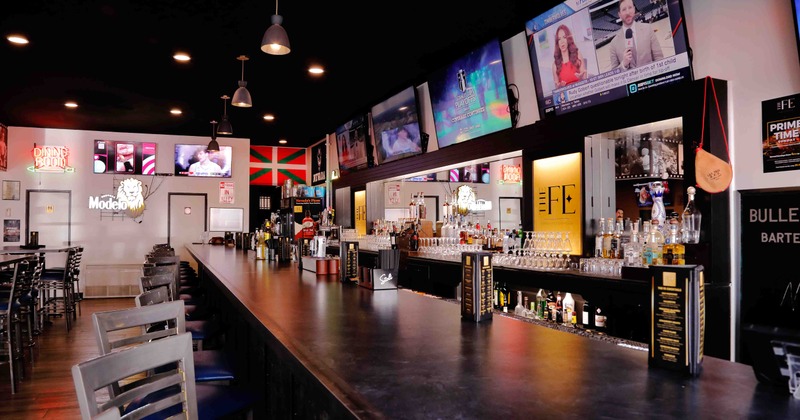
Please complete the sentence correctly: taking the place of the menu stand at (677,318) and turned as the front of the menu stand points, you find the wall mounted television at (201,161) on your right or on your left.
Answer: on your right

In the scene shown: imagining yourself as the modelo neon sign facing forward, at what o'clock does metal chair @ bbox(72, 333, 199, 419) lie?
The metal chair is roughly at 12 o'clock from the modelo neon sign.

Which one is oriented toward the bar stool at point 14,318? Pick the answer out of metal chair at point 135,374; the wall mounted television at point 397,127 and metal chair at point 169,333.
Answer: the wall mounted television

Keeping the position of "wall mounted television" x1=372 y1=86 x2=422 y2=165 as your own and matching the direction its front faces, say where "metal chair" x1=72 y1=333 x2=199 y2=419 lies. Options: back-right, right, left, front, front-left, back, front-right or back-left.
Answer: front-left

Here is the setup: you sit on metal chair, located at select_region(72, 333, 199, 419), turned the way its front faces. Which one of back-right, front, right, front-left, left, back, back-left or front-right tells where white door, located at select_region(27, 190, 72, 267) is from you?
back-left

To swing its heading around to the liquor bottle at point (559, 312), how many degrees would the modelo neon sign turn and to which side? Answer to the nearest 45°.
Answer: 0° — it already faces it

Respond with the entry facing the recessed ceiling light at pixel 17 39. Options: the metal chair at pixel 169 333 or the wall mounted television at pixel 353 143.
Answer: the wall mounted television

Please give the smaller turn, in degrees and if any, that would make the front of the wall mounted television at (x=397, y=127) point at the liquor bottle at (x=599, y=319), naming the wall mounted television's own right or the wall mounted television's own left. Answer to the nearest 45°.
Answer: approximately 45° to the wall mounted television's own left

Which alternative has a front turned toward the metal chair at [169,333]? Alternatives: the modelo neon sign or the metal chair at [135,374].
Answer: the modelo neon sign

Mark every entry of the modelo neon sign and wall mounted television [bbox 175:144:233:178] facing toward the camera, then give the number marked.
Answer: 2
